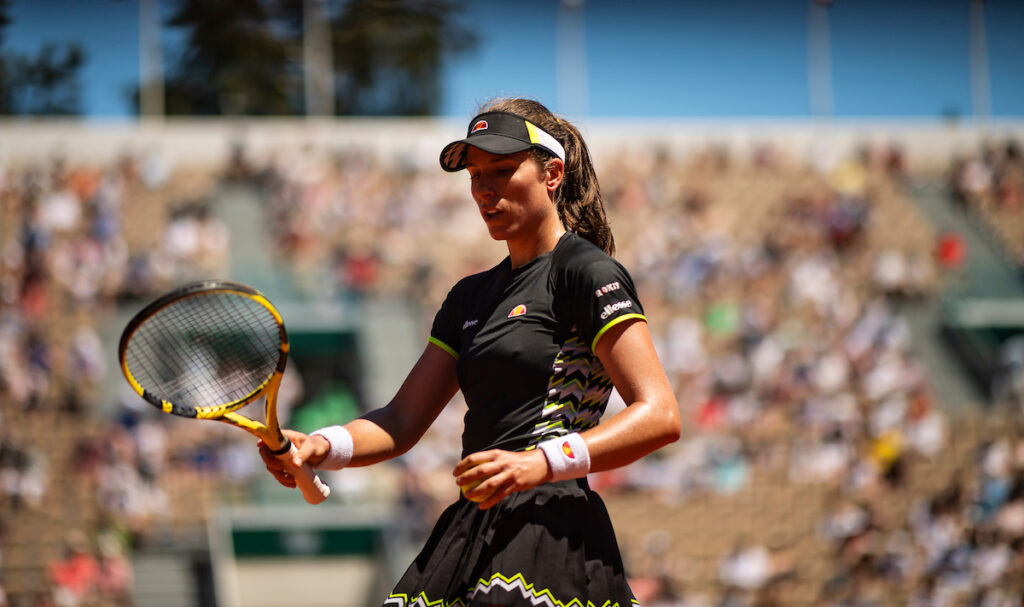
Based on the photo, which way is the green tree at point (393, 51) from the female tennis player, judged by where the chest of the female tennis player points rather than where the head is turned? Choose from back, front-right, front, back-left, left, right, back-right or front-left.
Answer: back-right

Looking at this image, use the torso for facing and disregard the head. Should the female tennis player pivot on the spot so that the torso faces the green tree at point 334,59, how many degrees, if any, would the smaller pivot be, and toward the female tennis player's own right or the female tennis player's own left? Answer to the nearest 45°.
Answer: approximately 135° to the female tennis player's own right

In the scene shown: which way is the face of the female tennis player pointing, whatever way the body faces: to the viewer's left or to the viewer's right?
to the viewer's left

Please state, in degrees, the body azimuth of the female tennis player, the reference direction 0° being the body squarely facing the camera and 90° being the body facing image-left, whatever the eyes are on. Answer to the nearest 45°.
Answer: approximately 45°

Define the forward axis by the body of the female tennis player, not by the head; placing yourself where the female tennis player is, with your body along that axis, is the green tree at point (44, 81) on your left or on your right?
on your right
